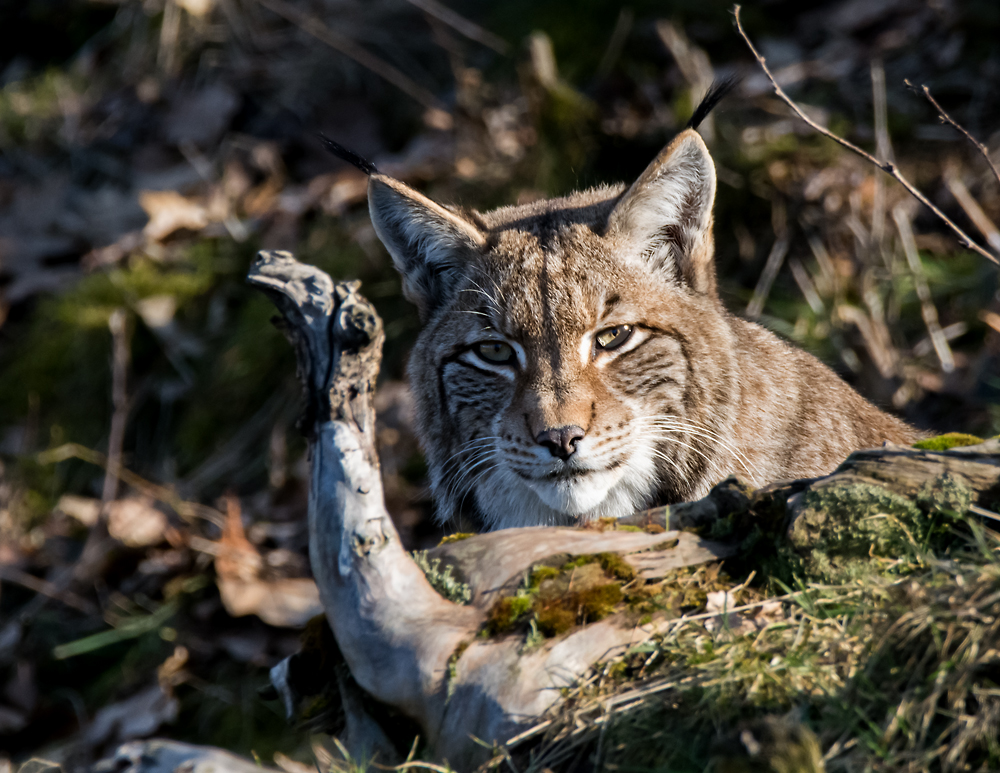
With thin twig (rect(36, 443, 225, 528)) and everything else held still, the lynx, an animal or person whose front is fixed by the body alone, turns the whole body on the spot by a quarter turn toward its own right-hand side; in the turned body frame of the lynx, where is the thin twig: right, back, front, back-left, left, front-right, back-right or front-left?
front

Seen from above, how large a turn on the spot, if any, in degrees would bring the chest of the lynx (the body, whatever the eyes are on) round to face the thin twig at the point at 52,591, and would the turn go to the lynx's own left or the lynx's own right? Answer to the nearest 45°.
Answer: approximately 90° to the lynx's own right

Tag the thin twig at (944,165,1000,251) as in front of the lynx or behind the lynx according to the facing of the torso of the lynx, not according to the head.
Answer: behind

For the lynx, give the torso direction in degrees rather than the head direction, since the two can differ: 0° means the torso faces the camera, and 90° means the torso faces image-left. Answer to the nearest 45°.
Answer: approximately 45°

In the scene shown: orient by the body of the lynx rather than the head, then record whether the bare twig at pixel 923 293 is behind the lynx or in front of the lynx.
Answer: behind

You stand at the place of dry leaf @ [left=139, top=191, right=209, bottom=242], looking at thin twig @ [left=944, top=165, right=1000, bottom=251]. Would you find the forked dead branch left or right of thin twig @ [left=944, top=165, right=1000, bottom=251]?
right

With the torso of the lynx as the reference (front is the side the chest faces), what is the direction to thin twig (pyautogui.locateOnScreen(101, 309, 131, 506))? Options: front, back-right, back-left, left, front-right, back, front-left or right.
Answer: right

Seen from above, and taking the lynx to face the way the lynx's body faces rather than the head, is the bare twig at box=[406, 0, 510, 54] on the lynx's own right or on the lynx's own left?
on the lynx's own right
